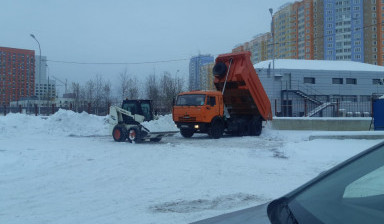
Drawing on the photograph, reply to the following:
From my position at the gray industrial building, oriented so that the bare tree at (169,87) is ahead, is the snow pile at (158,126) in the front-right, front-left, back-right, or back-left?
front-left

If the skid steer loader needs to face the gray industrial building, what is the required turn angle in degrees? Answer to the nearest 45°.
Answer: approximately 90° to its left

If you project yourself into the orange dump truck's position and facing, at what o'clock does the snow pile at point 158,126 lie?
The snow pile is roughly at 12 o'clock from the orange dump truck.

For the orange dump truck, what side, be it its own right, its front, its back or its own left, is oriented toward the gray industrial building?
back

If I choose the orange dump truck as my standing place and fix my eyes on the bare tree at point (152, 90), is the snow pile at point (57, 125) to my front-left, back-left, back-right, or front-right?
front-left

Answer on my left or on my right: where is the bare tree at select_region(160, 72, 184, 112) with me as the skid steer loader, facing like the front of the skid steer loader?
on my left

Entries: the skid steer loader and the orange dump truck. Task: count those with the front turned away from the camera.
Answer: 0

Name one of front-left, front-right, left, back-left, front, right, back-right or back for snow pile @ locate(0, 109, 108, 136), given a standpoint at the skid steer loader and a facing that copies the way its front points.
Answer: back

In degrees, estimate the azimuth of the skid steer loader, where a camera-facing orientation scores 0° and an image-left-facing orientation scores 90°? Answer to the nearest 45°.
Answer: approximately 315°

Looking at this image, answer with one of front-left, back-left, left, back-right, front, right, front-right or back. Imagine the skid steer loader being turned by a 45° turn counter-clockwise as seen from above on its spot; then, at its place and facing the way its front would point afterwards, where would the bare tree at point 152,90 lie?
left

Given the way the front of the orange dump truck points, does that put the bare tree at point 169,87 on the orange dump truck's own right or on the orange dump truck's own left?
on the orange dump truck's own right

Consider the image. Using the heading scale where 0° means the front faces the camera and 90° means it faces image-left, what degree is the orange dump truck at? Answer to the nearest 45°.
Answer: approximately 45°

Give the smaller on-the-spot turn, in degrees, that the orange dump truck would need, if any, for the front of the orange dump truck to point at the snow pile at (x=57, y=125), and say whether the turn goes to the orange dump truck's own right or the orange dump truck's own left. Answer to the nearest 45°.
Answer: approximately 45° to the orange dump truck's own right
